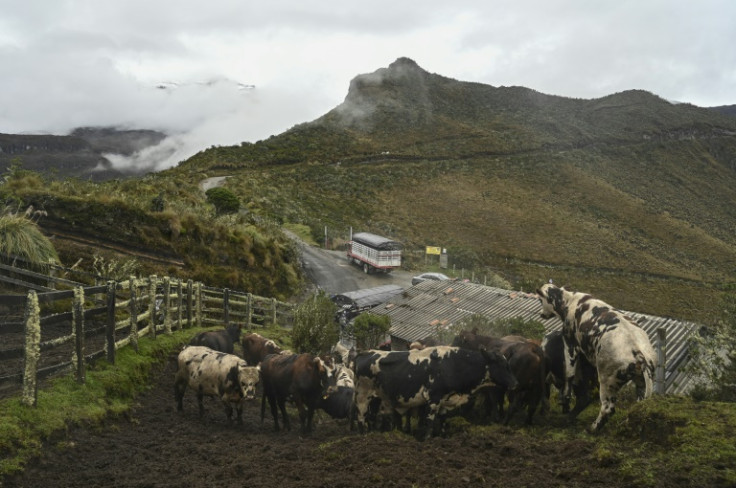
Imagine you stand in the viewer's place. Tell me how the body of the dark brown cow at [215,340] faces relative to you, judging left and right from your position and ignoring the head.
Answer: facing to the right of the viewer

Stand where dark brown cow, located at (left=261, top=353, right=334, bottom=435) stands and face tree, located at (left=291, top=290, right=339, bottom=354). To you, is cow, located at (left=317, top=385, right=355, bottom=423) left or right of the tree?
right

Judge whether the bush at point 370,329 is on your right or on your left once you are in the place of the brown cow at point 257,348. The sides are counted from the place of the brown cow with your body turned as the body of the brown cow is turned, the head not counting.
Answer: on your left
